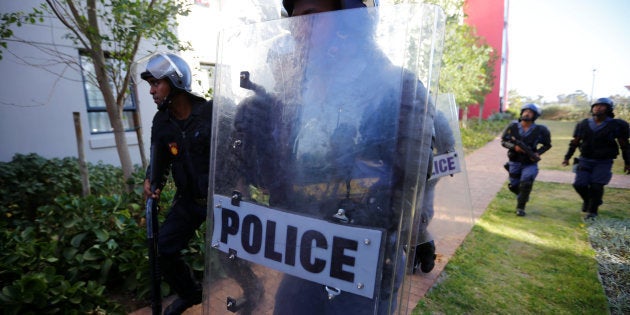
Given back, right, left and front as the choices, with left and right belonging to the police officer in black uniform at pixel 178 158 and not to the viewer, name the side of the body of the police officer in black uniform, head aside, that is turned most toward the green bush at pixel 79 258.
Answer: right

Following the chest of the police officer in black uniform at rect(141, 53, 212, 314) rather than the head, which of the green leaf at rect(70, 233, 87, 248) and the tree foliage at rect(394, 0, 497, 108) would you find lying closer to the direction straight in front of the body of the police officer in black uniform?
the green leaf

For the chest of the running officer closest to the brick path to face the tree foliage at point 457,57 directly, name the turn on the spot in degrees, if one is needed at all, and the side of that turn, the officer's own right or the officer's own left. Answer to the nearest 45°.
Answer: approximately 180°

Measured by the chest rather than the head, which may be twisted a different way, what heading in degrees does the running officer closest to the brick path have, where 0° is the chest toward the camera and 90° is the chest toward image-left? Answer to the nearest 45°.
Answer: approximately 0°
